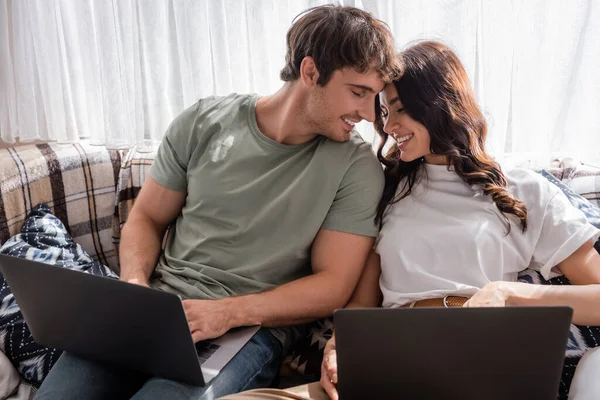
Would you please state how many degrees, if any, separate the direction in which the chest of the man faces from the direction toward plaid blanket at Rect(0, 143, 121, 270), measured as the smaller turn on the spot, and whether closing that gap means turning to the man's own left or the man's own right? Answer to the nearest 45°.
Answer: approximately 135° to the man's own right

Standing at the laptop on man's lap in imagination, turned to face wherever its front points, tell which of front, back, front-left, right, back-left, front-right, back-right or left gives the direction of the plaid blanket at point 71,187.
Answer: front-left

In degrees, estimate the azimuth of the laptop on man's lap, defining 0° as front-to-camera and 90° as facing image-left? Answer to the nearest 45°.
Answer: approximately 225°

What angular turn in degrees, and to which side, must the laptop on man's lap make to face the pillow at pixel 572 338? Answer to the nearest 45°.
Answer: approximately 45° to its right

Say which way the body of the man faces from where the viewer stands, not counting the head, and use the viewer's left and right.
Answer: facing the viewer

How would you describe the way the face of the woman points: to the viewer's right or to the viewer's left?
to the viewer's left

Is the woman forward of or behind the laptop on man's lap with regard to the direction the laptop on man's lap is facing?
forward

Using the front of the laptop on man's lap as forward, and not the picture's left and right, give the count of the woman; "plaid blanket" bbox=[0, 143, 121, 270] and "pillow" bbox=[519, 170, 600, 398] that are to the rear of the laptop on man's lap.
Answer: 0

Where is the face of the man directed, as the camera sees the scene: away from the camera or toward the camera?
toward the camera
